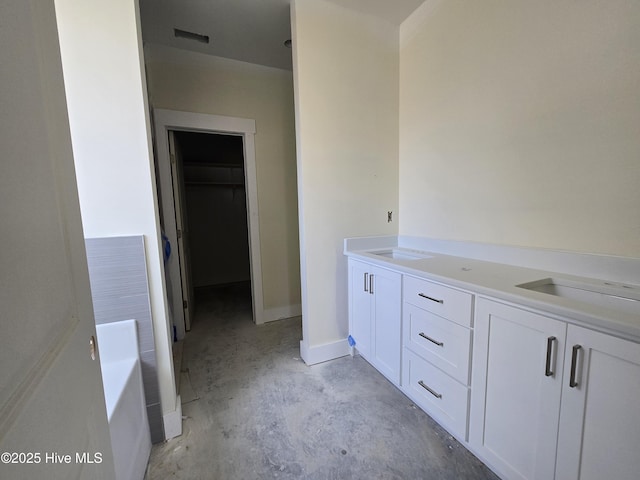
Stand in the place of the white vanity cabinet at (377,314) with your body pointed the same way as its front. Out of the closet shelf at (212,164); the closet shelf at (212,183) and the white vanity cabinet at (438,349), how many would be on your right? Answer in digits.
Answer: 2

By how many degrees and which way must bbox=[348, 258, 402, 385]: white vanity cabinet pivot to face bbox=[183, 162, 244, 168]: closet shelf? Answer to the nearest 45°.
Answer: approximately 90° to its right

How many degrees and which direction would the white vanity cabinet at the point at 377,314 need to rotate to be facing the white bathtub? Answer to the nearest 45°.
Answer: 0° — it already faces it

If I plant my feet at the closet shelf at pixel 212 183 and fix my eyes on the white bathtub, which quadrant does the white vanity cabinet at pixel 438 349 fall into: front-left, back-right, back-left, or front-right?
front-left

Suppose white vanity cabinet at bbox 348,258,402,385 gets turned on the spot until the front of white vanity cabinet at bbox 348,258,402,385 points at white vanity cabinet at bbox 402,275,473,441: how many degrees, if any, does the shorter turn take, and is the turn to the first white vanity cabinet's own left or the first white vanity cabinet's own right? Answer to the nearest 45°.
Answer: approximately 90° to the first white vanity cabinet's own left

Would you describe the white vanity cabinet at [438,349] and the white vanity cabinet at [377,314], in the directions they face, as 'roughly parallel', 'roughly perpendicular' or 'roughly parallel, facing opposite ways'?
roughly parallel

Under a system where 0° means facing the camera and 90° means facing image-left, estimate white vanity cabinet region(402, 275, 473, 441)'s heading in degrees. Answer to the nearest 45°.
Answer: approximately 45°

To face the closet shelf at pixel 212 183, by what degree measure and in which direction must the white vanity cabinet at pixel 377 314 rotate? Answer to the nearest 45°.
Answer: approximately 90° to its right

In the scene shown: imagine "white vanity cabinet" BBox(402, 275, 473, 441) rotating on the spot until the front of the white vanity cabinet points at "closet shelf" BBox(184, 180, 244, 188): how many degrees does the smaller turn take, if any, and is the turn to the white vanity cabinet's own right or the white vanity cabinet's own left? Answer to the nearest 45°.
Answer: approximately 90° to the white vanity cabinet's own right

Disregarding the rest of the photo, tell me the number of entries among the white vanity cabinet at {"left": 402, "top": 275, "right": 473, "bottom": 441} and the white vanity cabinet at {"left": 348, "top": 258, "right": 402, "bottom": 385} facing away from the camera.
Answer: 0

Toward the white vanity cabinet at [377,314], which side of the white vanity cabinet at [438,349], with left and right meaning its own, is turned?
right

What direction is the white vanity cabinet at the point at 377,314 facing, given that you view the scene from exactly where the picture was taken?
facing the viewer and to the left of the viewer
